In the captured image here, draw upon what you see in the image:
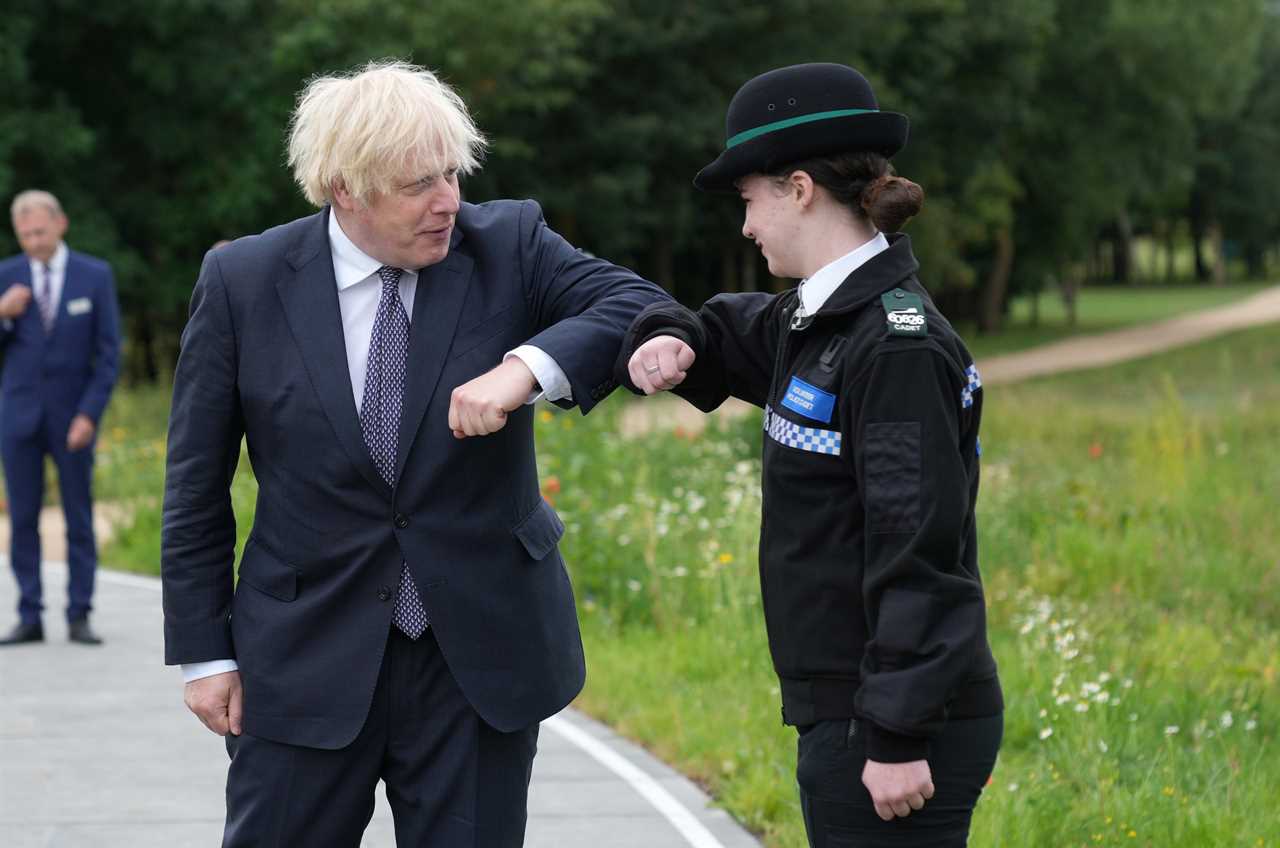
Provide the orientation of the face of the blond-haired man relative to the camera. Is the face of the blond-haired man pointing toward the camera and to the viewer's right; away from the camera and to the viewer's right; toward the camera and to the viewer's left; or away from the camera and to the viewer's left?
toward the camera and to the viewer's right

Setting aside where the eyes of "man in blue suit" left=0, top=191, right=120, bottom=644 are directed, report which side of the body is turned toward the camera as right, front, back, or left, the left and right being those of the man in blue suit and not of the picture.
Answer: front

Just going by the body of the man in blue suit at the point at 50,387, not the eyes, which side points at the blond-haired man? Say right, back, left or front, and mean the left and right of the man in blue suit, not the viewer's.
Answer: front

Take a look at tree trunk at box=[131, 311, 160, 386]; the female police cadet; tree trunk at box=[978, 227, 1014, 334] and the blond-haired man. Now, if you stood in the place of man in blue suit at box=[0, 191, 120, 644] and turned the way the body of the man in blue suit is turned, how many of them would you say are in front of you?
2

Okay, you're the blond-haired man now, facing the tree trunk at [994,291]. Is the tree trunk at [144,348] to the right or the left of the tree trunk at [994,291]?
left

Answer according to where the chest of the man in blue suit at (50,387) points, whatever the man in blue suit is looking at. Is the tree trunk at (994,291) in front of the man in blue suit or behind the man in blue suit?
behind

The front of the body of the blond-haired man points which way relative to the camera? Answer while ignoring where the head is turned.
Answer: toward the camera

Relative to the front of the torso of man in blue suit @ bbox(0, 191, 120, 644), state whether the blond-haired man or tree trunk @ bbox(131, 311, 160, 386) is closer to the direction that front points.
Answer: the blond-haired man

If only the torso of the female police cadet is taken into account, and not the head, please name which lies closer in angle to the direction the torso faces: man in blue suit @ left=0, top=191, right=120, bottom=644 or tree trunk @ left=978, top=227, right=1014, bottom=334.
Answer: the man in blue suit

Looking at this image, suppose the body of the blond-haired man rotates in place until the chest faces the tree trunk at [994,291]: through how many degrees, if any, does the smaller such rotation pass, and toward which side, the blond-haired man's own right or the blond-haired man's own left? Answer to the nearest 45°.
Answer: approximately 180°

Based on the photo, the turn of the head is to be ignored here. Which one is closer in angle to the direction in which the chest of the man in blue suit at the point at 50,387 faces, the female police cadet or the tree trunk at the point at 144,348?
the female police cadet

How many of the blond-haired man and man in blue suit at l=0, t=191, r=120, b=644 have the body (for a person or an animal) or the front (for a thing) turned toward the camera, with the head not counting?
2

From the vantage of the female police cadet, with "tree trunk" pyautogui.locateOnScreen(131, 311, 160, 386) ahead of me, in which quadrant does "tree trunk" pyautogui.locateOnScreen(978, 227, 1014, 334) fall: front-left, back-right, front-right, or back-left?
front-right

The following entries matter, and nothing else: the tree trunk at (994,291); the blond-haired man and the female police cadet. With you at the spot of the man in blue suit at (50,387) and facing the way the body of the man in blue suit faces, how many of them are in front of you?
2

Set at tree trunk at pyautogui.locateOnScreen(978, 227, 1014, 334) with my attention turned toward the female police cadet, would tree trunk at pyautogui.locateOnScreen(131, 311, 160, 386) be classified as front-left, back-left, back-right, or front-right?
front-right

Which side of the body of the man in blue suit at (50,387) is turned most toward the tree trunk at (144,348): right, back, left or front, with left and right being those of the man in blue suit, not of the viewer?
back

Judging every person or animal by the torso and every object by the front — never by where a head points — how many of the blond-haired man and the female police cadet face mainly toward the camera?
1

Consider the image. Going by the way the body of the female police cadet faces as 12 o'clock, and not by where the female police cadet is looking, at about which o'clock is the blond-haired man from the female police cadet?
The blond-haired man is roughly at 12 o'clock from the female police cadet.

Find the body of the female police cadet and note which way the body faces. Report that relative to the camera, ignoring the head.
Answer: to the viewer's left
